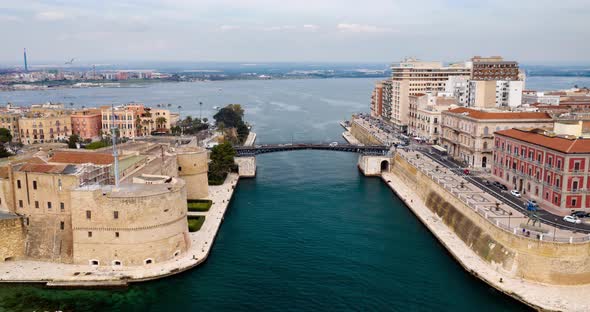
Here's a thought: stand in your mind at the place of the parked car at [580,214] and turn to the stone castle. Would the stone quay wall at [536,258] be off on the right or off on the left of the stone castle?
left

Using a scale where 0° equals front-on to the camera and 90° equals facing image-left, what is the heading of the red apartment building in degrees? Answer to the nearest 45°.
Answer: approximately 45°

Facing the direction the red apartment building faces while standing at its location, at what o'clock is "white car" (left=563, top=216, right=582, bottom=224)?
The white car is roughly at 10 o'clock from the red apartment building.

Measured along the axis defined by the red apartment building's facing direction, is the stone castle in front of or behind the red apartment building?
in front

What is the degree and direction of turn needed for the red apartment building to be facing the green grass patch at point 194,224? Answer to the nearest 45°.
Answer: approximately 45° to its right
